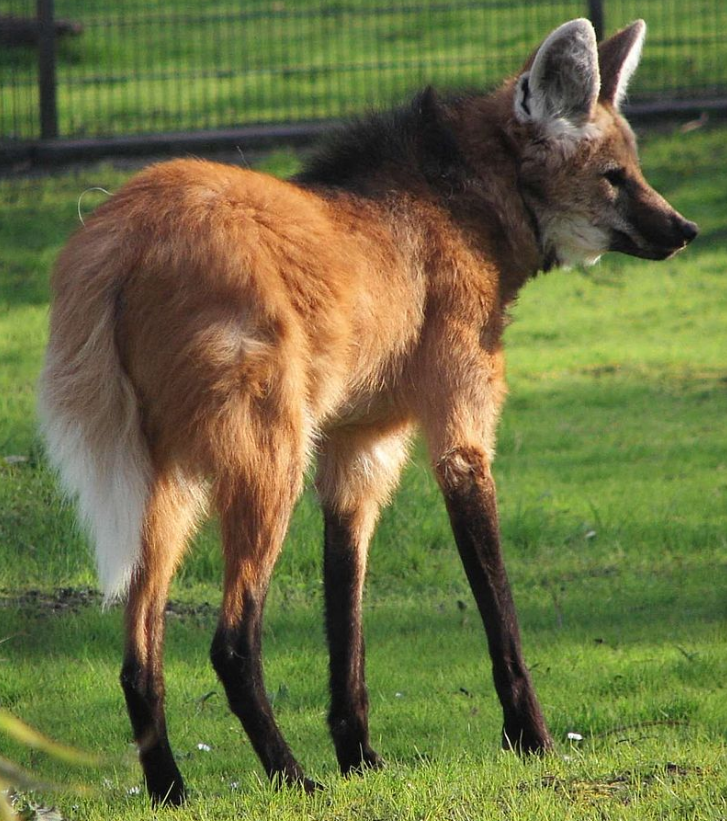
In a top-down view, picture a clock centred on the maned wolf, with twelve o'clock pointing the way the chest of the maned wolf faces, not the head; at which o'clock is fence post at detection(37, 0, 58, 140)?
The fence post is roughly at 10 o'clock from the maned wolf.

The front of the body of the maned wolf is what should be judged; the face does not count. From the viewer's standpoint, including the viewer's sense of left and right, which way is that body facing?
facing away from the viewer and to the right of the viewer

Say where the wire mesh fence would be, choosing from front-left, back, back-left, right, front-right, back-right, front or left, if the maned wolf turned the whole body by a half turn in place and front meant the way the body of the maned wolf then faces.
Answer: back-right
